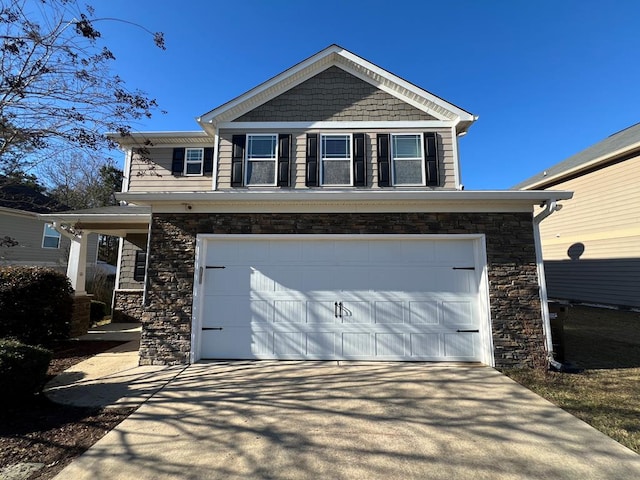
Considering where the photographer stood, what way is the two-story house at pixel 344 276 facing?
facing the viewer

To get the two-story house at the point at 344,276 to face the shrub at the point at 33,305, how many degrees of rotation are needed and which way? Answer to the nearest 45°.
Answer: approximately 90° to its right

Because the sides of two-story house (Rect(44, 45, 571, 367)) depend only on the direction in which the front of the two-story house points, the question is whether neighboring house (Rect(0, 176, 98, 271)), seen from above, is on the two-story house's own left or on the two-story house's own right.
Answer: on the two-story house's own right

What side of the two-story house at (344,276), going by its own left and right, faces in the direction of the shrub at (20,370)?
front

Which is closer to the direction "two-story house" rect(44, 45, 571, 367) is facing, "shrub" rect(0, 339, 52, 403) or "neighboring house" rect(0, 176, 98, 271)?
the shrub

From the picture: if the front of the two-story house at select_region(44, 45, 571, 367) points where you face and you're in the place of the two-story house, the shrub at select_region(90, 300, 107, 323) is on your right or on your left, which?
on your right

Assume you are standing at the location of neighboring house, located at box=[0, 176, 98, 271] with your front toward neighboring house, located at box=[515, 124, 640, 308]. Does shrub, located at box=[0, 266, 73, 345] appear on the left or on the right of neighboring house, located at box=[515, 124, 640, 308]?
right

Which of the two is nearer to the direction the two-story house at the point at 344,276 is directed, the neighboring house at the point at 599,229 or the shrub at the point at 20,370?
the shrub

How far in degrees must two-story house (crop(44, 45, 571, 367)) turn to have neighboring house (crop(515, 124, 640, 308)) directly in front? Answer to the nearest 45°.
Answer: approximately 135° to its left
